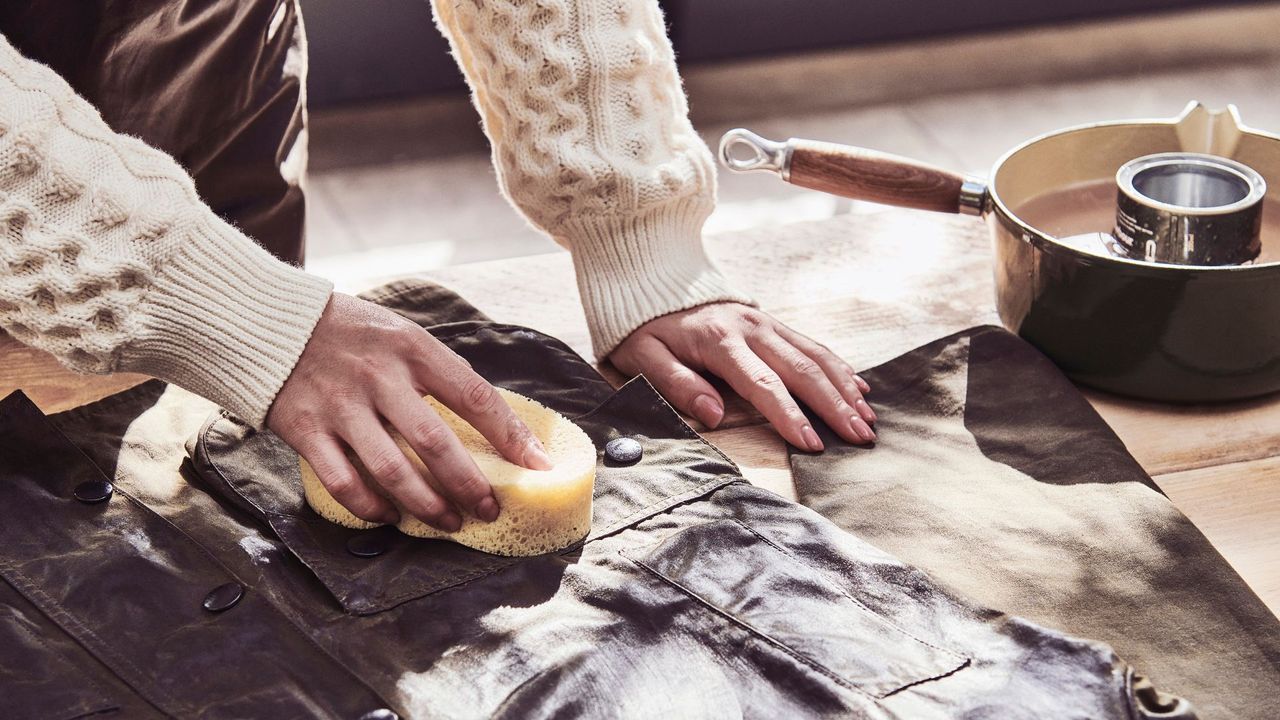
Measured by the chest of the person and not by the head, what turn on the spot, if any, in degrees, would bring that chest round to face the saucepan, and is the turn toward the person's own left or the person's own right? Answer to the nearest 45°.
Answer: approximately 45° to the person's own left

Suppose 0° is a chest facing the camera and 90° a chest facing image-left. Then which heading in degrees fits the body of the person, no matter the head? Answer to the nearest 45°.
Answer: approximately 315°
